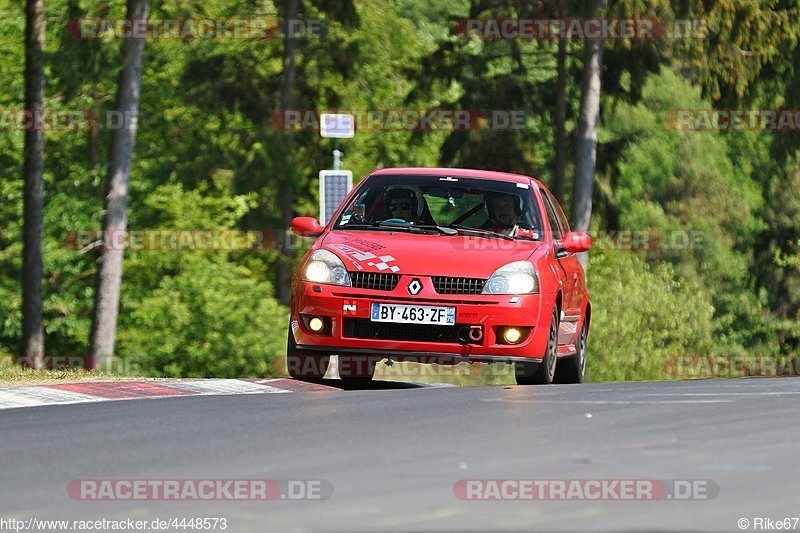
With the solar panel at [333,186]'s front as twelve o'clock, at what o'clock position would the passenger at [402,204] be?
The passenger is roughly at 12 o'clock from the solar panel.

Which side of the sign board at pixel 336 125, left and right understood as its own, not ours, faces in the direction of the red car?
front

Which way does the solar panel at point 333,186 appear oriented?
toward the camera

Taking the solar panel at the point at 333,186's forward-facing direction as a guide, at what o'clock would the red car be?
The red car is roughly at 12 o'clock from the solar panel.

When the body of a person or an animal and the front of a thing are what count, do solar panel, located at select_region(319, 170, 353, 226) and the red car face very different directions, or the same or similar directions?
same or similar directions

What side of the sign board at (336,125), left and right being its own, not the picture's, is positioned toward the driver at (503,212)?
front

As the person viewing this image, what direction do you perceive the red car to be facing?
facing the viewer

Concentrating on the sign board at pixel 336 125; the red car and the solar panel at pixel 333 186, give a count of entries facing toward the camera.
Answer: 3

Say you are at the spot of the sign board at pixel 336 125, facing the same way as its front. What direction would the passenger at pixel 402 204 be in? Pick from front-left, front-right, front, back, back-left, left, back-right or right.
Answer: front

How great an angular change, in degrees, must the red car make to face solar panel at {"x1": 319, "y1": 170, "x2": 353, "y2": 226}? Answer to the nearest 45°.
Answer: approximately 180°
